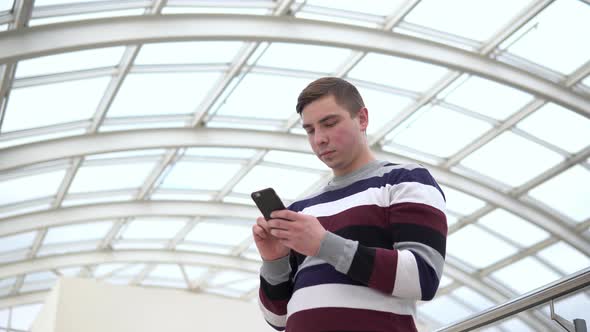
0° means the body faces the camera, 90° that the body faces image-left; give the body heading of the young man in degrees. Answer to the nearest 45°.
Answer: approximately 45°

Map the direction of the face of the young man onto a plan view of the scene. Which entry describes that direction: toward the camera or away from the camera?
toward the camera
